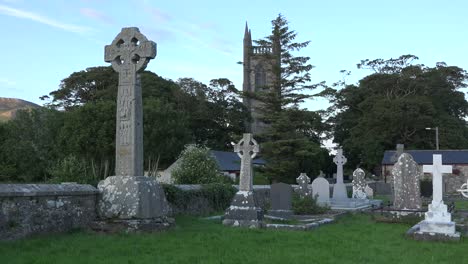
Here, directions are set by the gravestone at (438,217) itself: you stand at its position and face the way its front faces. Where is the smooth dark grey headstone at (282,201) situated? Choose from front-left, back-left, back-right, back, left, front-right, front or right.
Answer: back-right

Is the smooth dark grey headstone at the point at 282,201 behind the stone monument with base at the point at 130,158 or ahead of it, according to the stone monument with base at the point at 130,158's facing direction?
behind

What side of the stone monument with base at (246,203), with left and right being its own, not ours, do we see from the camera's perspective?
front

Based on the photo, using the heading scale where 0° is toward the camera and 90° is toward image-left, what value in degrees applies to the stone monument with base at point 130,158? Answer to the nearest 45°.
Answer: approximately 45°

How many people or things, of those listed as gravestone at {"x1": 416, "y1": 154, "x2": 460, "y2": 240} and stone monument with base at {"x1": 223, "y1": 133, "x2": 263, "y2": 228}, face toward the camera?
2

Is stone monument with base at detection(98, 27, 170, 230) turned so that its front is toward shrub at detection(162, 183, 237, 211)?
no

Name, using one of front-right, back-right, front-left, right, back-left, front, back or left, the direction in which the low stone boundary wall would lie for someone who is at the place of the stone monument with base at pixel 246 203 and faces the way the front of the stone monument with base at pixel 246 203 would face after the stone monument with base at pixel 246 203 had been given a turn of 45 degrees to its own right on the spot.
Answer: front

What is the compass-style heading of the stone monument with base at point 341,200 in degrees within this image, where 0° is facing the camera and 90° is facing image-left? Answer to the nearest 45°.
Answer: approximately 315°

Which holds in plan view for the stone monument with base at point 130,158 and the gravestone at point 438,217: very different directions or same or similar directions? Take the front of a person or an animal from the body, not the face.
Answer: same or similar directions

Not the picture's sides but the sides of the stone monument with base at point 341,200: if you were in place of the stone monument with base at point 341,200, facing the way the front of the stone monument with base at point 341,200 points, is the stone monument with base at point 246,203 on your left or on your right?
on your right

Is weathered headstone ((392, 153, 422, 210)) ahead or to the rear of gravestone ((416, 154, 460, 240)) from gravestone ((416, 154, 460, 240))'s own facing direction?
to the rear

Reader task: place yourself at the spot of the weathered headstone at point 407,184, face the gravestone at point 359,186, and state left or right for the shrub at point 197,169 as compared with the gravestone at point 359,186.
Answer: left

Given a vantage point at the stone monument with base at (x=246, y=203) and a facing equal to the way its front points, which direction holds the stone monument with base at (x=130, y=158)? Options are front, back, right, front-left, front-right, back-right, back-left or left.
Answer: front-right
